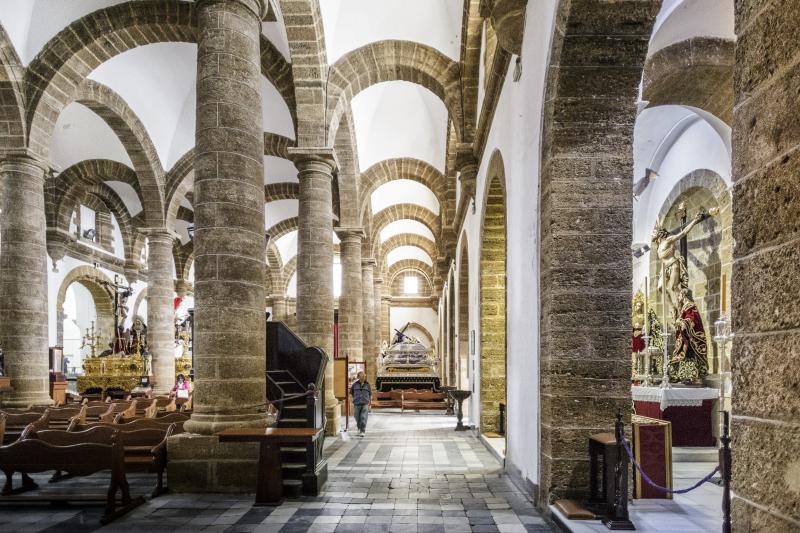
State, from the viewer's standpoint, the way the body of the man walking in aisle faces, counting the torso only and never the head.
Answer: toward the camera

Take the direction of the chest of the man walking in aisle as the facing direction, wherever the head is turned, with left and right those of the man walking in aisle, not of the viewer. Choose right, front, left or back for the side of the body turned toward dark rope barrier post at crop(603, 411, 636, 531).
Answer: front

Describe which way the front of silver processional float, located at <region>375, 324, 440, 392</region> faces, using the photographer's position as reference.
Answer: facing the viewer

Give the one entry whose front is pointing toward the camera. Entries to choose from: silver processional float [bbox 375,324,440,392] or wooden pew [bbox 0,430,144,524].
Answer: the silver processional float
